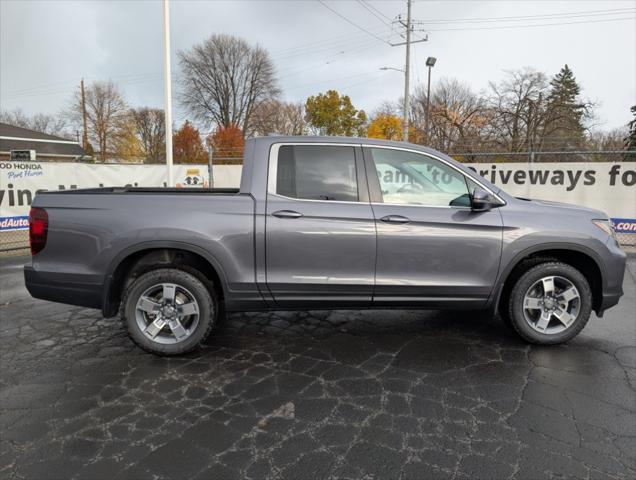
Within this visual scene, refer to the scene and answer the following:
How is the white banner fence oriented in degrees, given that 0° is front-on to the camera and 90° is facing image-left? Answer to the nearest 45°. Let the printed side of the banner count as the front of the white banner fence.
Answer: approximately 0°

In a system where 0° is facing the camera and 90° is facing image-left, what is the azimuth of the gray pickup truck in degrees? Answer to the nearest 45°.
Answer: approximately 270°

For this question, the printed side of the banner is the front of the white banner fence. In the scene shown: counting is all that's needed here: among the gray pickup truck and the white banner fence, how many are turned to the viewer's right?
1

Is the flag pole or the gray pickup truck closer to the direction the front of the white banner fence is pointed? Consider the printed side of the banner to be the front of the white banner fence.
the gray pickup truck

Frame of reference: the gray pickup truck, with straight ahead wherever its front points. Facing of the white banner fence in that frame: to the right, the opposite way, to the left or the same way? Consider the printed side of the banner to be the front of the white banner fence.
to the right

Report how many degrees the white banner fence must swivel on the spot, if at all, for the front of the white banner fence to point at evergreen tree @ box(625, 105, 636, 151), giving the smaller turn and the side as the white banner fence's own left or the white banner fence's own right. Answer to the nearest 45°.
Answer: approximately 135° to the white banner fence's own left

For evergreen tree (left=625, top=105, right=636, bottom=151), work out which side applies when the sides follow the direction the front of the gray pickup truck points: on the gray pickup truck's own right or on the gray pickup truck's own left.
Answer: on the gray pickup truck's own left
